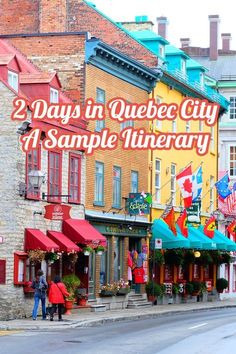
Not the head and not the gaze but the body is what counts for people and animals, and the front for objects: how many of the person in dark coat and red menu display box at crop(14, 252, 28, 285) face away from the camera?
1

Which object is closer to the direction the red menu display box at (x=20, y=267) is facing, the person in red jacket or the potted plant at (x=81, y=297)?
the person in red jacket

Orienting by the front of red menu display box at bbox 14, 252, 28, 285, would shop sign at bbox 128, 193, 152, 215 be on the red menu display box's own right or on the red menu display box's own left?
on the red menu display box's own left

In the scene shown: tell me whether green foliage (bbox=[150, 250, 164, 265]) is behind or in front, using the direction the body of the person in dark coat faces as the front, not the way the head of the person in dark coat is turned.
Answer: in front

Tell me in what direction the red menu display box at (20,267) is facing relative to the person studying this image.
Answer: facing the viewer and to the right of the viewer

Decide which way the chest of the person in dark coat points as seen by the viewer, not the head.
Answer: away from the camera

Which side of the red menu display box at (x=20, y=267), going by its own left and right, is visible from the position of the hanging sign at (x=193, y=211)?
left
